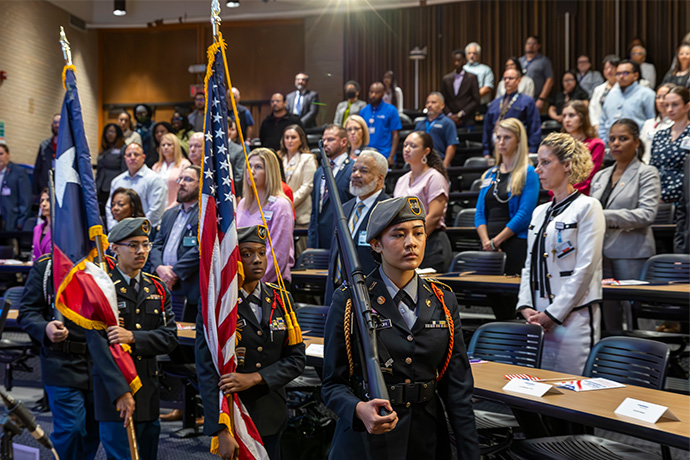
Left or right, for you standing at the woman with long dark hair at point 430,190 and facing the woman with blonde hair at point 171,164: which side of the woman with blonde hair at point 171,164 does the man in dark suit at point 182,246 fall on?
left

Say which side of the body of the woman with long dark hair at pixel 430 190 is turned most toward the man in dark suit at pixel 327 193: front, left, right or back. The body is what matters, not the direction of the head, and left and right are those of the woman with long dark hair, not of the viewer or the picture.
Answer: right

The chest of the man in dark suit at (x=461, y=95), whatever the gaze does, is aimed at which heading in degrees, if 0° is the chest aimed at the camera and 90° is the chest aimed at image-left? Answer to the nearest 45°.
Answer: approximately 45°

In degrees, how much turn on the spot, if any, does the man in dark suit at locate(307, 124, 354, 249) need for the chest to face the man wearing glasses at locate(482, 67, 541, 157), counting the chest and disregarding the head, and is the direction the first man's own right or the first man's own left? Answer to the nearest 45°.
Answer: approximately 180°

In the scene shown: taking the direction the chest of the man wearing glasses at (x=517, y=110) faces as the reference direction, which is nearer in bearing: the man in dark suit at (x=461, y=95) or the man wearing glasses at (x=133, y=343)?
the man wearing glasses

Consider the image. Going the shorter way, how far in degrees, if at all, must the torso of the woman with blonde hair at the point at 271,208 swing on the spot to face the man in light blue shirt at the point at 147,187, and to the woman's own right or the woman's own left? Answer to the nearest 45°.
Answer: approximately 90° to the woman's own right

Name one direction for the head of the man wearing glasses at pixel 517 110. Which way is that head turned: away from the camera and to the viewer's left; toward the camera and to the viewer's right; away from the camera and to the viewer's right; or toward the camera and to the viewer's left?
toward the camera and to the viewer's left

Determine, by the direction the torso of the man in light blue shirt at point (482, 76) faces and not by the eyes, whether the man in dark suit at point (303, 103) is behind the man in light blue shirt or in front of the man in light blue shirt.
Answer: in front

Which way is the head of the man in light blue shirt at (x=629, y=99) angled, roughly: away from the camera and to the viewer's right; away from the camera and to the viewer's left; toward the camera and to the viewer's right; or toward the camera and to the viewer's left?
toward the camera and to the viewer's left
